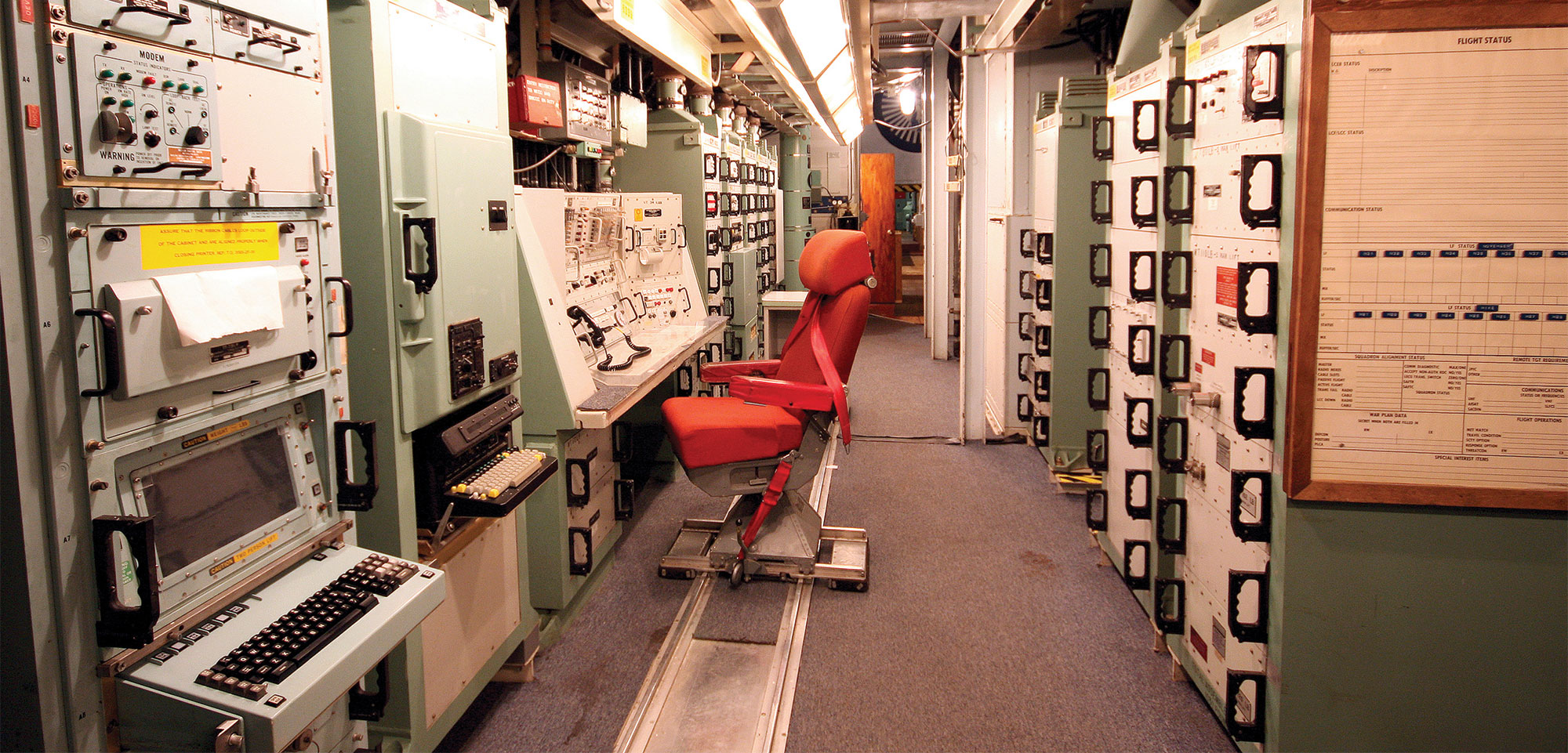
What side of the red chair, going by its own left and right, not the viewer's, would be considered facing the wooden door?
right

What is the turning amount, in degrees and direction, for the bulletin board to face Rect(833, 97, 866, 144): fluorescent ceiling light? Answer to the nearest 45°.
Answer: approximately 135° to its right

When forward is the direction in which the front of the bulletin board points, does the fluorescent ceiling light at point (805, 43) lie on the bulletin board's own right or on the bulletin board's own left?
on the bulletin board's own right

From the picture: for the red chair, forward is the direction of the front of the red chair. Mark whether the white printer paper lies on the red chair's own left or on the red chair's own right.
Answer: on the red chair's own left

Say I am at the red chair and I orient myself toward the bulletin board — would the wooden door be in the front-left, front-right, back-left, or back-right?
back-left

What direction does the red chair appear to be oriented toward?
to the viewer's left

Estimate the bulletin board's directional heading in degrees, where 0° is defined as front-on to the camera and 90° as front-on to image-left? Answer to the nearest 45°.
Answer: approximately 0°
